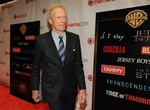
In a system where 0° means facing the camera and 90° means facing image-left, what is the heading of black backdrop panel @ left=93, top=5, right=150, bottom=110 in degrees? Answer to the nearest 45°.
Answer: approximately 45°

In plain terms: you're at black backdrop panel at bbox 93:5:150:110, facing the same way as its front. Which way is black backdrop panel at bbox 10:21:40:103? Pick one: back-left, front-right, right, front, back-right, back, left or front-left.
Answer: right

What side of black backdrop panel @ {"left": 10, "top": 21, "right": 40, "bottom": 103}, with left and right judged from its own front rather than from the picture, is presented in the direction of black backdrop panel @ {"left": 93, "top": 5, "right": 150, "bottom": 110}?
left
